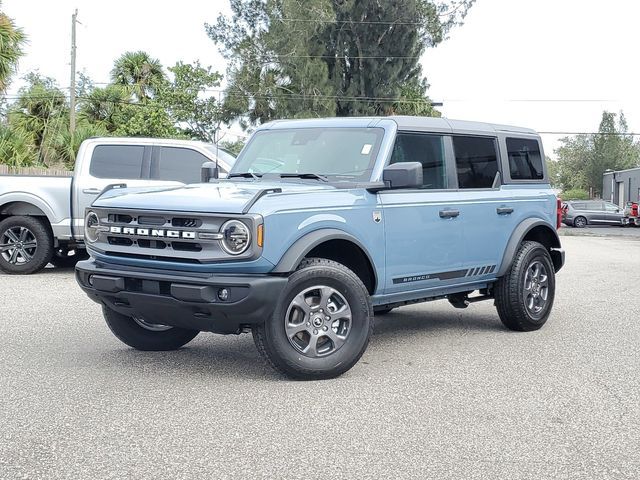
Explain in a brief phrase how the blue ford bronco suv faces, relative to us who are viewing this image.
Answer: facing the viewer and to the left of the viewer

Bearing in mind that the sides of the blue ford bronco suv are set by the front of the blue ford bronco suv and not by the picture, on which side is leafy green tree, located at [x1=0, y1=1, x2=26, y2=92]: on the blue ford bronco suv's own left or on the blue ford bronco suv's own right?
on the blue ford bronco suv's own right

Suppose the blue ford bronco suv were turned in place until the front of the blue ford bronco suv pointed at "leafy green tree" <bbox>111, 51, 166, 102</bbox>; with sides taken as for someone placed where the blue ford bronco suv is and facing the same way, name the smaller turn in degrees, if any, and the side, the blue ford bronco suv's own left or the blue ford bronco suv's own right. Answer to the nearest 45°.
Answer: approximately 135° to the blue ford bronco suv's own right
